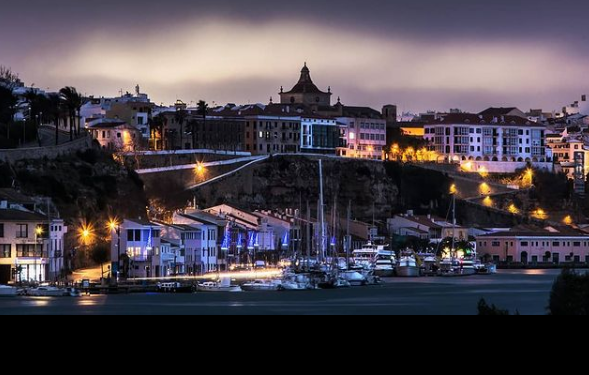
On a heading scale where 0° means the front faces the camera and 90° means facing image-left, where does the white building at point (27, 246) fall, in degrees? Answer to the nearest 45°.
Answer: approximately 0°

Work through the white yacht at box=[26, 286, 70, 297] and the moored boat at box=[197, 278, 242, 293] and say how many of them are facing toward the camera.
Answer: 0

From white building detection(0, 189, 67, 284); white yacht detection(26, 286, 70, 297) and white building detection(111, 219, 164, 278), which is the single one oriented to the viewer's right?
the white yacht

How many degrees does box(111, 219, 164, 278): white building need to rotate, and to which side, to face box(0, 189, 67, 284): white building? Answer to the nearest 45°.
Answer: approximately 45° to its right

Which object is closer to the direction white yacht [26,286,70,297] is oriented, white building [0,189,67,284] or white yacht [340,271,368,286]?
the white yacht

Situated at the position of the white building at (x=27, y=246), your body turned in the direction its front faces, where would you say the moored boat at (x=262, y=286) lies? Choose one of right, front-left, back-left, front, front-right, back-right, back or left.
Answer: left

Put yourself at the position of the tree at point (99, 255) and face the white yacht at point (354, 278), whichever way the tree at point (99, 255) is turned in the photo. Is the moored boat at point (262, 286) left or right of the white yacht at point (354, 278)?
right

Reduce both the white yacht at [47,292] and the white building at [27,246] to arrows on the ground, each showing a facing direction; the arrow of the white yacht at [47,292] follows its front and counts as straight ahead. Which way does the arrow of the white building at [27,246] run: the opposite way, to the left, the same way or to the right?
to the right

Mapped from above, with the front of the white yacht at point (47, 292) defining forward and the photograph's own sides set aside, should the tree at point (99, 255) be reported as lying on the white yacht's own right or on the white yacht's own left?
on the white yacht's own left

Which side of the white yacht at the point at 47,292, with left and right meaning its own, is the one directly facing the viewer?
right
